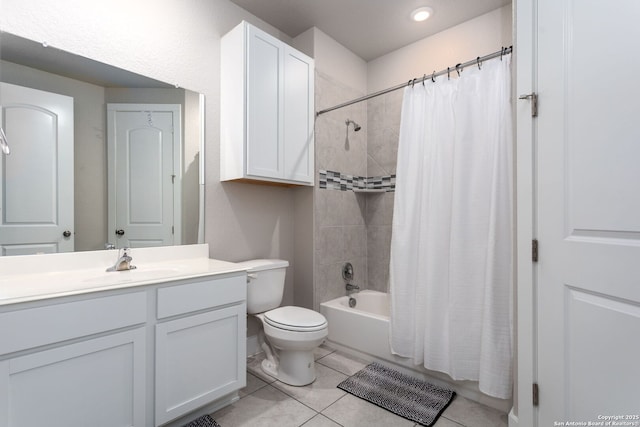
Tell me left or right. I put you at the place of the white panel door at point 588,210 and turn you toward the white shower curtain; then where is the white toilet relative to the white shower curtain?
left

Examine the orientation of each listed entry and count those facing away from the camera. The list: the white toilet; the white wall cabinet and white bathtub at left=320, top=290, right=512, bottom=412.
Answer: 0

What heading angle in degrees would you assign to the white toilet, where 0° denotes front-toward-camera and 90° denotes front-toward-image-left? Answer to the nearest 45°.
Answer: approximately 315°

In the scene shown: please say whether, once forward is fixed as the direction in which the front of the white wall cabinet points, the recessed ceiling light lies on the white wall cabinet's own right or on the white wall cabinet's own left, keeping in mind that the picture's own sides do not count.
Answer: on the white wall cabinet's own left

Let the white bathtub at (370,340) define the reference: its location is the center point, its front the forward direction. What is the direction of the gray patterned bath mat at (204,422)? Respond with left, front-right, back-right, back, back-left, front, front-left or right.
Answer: front

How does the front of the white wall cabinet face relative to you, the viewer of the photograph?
facing the viewer and to the right of the viewer

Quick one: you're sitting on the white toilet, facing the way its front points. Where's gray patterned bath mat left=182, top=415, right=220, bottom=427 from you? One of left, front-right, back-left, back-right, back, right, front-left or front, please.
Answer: right

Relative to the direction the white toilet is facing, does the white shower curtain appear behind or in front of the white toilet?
in front

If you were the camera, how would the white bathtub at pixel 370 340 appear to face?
facing the viewer and to the left of the viewer
